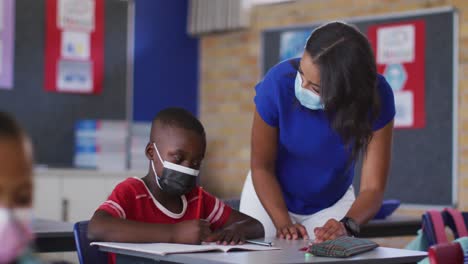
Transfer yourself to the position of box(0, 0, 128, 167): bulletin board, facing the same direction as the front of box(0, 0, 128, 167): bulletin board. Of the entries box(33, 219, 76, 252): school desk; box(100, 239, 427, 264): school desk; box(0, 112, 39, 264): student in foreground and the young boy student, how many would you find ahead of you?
4

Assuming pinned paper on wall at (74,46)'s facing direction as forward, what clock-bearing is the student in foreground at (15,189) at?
The student in foreground is roughly at 12 o'clock from the pinned paper on wall.

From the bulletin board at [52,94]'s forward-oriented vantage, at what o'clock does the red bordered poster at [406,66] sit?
The red bordered poster is roughly at 10 o'clock from the bulletin board.

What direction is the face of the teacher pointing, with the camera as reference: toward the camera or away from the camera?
toward the camera

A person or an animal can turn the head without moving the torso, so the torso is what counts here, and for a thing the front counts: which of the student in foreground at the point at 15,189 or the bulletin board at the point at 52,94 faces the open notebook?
the bulletin board

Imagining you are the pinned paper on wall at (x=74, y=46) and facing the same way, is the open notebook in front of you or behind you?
in front

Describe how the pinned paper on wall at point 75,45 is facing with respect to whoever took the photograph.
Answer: facing the viewer

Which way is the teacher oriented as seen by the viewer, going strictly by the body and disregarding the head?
toward the camera

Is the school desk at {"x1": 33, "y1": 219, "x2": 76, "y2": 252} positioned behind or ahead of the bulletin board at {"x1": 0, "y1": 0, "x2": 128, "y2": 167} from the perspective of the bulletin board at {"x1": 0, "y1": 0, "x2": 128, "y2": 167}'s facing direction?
ahead

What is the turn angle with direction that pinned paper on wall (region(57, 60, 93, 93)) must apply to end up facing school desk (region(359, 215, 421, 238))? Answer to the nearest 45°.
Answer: approximately 45° to its left

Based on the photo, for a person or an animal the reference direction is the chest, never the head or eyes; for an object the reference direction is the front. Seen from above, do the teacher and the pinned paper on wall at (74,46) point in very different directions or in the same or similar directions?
same or similar directions

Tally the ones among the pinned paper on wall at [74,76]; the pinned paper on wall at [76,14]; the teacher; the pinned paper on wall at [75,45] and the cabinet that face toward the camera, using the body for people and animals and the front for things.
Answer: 5

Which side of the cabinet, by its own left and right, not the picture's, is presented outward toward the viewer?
front

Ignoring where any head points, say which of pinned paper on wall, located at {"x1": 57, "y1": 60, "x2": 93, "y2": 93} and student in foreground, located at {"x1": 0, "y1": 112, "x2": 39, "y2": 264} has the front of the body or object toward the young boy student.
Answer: the pinned paper on wall
